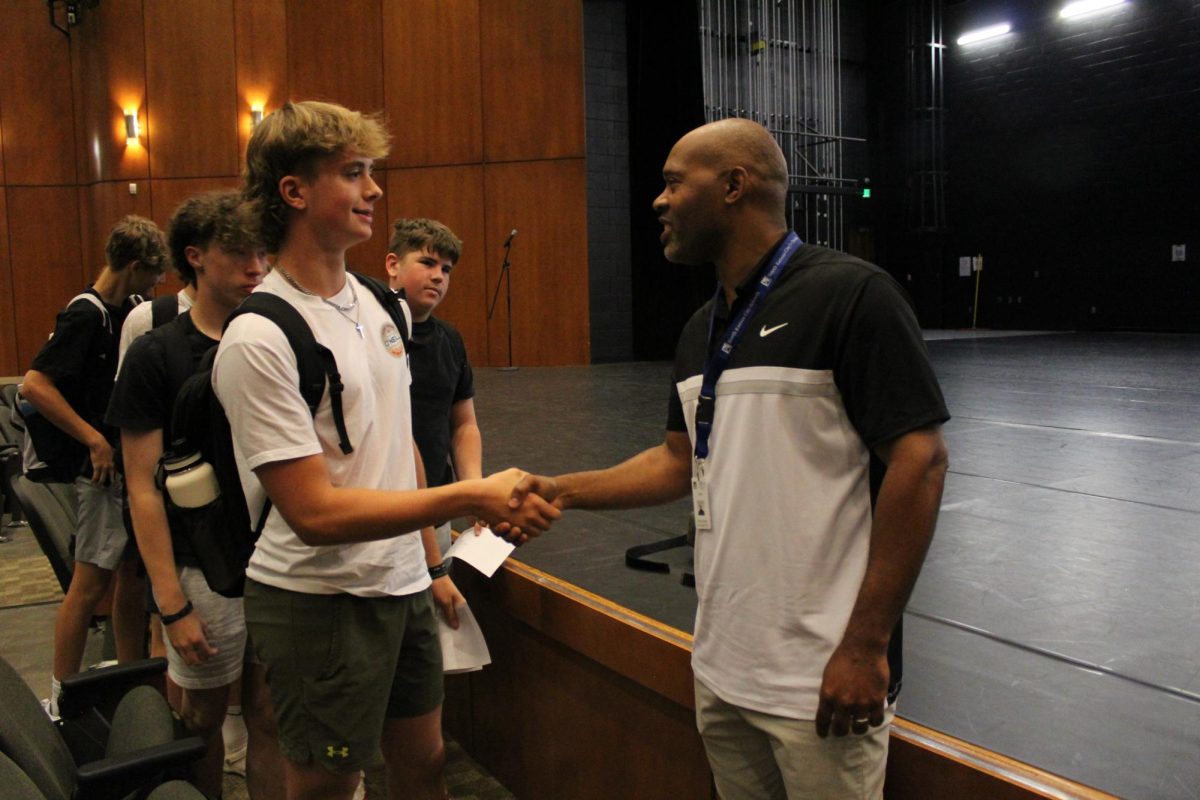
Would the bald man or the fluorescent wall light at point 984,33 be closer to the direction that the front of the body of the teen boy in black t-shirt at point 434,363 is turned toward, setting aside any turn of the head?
the bald man

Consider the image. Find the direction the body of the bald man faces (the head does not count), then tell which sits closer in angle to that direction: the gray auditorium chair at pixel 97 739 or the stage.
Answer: the gray auditorium chair

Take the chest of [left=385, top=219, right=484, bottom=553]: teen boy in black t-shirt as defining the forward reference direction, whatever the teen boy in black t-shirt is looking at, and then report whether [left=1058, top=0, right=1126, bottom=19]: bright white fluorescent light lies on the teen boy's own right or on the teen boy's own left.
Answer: on the teen boy's own left

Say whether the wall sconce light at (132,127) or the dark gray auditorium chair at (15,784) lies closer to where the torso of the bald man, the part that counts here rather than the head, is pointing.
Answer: the dark gray auditorium chair

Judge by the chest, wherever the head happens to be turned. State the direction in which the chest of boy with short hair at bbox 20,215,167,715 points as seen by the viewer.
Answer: to the viewer's right

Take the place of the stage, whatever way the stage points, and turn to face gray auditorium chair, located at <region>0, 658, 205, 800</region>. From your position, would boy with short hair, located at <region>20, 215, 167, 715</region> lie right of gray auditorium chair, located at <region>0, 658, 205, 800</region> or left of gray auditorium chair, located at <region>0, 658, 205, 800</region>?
right
